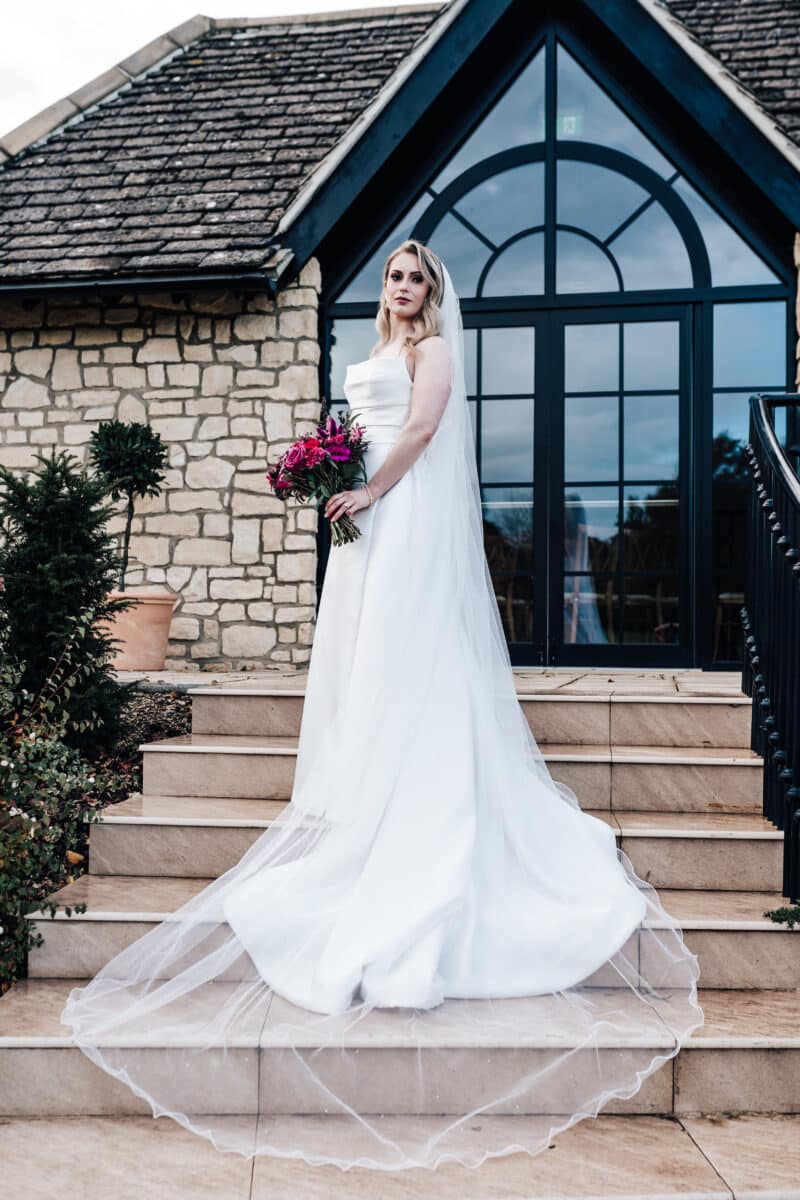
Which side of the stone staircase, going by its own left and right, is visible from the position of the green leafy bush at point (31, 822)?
right

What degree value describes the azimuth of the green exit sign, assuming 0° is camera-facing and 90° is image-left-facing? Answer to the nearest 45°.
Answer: approximately 0°

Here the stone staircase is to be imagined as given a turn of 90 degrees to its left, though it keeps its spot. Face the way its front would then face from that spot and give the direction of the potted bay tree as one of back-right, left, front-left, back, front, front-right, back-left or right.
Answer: back-left

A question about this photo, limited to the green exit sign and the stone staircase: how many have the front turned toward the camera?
2

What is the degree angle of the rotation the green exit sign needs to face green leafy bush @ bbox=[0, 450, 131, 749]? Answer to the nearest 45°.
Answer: approximately 45° to its right

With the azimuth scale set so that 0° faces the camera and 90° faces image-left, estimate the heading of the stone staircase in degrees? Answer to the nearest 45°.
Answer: approximately 0°
